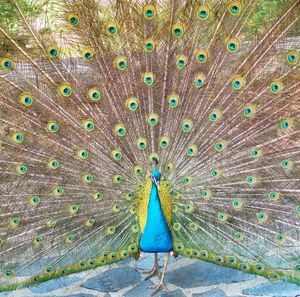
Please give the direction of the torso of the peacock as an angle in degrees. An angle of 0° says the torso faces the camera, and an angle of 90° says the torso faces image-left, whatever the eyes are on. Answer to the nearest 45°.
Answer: approximately 0°
